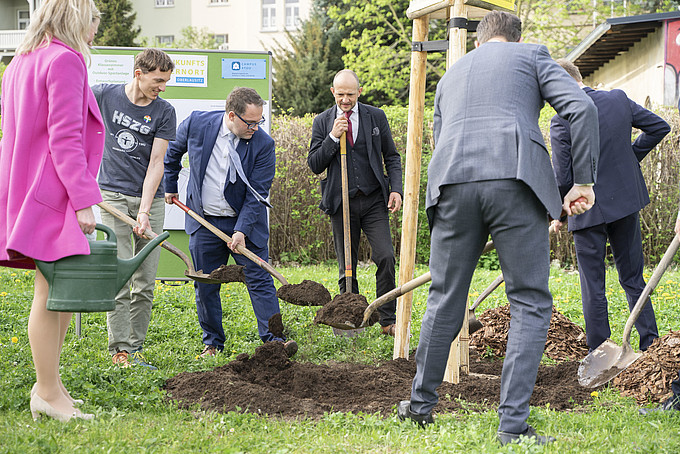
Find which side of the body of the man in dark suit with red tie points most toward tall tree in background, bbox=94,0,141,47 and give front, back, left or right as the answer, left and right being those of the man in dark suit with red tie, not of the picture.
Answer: back

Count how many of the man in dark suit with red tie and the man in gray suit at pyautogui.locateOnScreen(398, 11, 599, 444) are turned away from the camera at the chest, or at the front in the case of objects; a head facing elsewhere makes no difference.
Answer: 1

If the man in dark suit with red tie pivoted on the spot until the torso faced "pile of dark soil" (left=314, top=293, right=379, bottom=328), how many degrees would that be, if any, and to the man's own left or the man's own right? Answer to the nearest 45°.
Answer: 0° — they already face it

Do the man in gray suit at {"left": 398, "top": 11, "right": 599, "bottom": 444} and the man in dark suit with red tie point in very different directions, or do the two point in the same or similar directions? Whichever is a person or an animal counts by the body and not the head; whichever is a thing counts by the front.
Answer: very different directions

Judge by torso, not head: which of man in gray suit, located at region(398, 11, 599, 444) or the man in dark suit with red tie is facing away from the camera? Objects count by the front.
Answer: the man in gray suit

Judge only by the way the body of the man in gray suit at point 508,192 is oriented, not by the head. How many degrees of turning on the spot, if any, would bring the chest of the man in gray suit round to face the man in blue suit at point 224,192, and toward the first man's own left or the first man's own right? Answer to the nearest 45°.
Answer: approximately 45° to the first man's own left

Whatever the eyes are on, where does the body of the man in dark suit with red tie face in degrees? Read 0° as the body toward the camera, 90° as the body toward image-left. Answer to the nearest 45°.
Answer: approximately 0°

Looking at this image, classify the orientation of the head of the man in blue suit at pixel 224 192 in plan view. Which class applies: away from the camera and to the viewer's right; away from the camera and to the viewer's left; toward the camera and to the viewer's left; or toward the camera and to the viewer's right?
toward the camera and to the viewer's right

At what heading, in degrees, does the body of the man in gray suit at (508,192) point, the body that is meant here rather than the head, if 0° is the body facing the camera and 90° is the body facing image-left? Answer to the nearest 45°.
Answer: approximately 180°

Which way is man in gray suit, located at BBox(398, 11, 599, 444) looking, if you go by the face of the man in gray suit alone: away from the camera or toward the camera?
away from the camera

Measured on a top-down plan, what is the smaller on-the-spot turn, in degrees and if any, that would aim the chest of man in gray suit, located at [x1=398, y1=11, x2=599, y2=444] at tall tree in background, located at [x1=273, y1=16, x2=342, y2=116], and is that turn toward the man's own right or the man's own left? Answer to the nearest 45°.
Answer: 0° — they already face it
